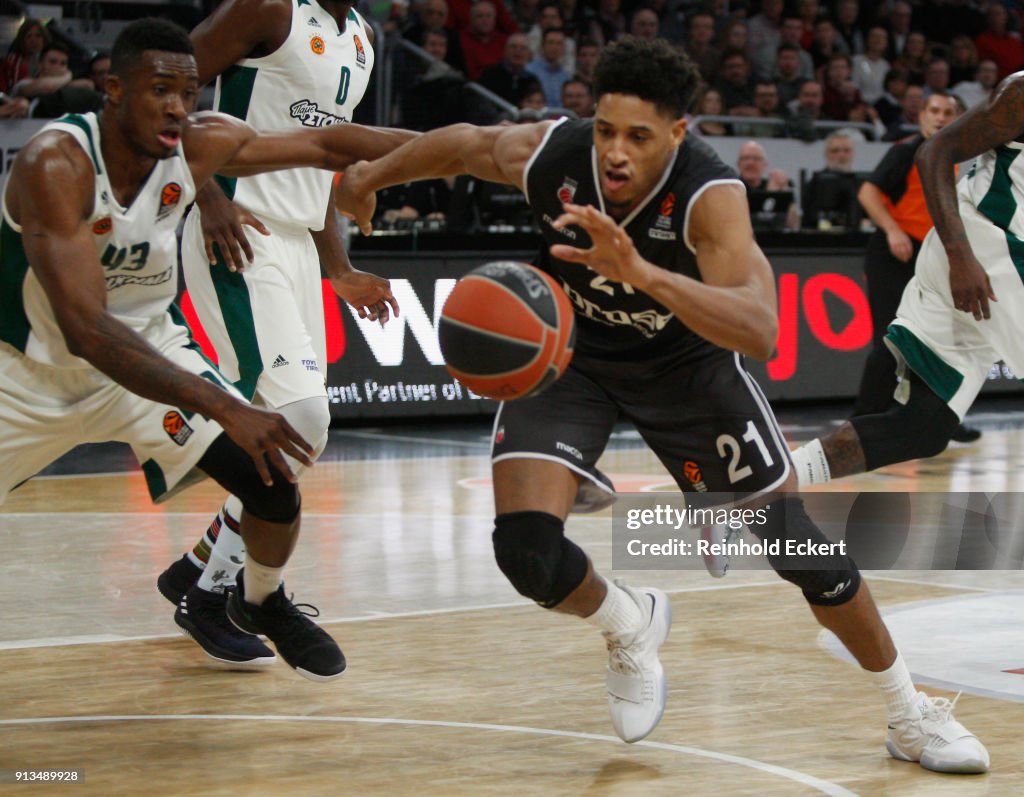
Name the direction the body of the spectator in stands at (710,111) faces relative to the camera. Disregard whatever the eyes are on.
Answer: toward the camera

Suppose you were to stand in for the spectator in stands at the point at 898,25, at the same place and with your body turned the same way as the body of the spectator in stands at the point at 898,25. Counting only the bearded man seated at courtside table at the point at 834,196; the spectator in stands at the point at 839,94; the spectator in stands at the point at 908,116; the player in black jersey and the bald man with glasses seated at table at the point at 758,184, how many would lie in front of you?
5

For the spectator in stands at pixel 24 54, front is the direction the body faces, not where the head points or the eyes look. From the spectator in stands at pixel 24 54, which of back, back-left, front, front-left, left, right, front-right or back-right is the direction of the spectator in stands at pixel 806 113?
front-left

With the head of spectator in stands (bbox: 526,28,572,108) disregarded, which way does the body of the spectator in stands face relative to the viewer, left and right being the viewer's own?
facing the viewer

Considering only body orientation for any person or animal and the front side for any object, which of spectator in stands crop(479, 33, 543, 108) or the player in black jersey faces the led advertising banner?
the spectator in stands

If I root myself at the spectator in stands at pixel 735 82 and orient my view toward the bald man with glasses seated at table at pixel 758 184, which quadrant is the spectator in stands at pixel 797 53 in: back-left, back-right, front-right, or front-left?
back-left

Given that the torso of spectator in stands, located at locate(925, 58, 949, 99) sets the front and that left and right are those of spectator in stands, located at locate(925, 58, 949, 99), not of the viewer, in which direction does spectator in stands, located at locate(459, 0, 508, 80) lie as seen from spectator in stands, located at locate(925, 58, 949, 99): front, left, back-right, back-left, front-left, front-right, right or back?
front-right

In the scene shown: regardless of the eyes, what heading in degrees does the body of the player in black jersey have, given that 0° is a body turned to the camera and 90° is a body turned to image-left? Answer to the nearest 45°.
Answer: approximately 0°

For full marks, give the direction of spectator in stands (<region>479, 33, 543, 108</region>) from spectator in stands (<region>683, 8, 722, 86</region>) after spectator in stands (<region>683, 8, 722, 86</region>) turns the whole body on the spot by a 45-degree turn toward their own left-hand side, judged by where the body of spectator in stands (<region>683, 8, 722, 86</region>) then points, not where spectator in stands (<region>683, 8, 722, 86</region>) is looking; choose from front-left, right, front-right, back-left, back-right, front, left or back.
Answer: right

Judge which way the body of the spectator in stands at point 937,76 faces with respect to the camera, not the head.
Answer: toward the camera

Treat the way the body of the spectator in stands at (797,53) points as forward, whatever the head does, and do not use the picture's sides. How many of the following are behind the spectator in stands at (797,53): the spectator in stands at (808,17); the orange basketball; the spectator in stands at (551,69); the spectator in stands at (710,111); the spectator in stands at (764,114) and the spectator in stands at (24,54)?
1

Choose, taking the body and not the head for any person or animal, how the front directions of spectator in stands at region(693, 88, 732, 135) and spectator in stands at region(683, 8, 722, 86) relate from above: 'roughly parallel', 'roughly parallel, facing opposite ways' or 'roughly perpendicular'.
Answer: roughly parallel

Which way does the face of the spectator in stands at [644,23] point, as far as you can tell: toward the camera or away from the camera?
toward the camera

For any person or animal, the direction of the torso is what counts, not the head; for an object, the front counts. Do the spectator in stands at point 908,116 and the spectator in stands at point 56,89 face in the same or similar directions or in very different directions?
same or similar directions

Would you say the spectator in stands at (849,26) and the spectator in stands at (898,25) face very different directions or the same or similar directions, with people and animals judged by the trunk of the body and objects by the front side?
same or similar directions
